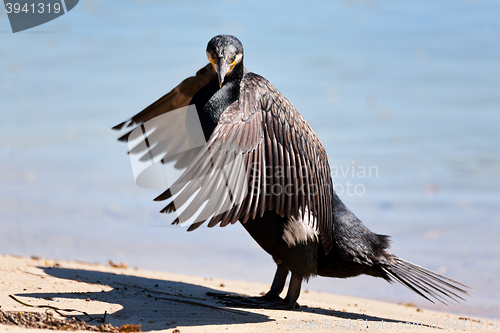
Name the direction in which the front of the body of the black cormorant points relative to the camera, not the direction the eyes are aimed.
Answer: to the viewer's left
